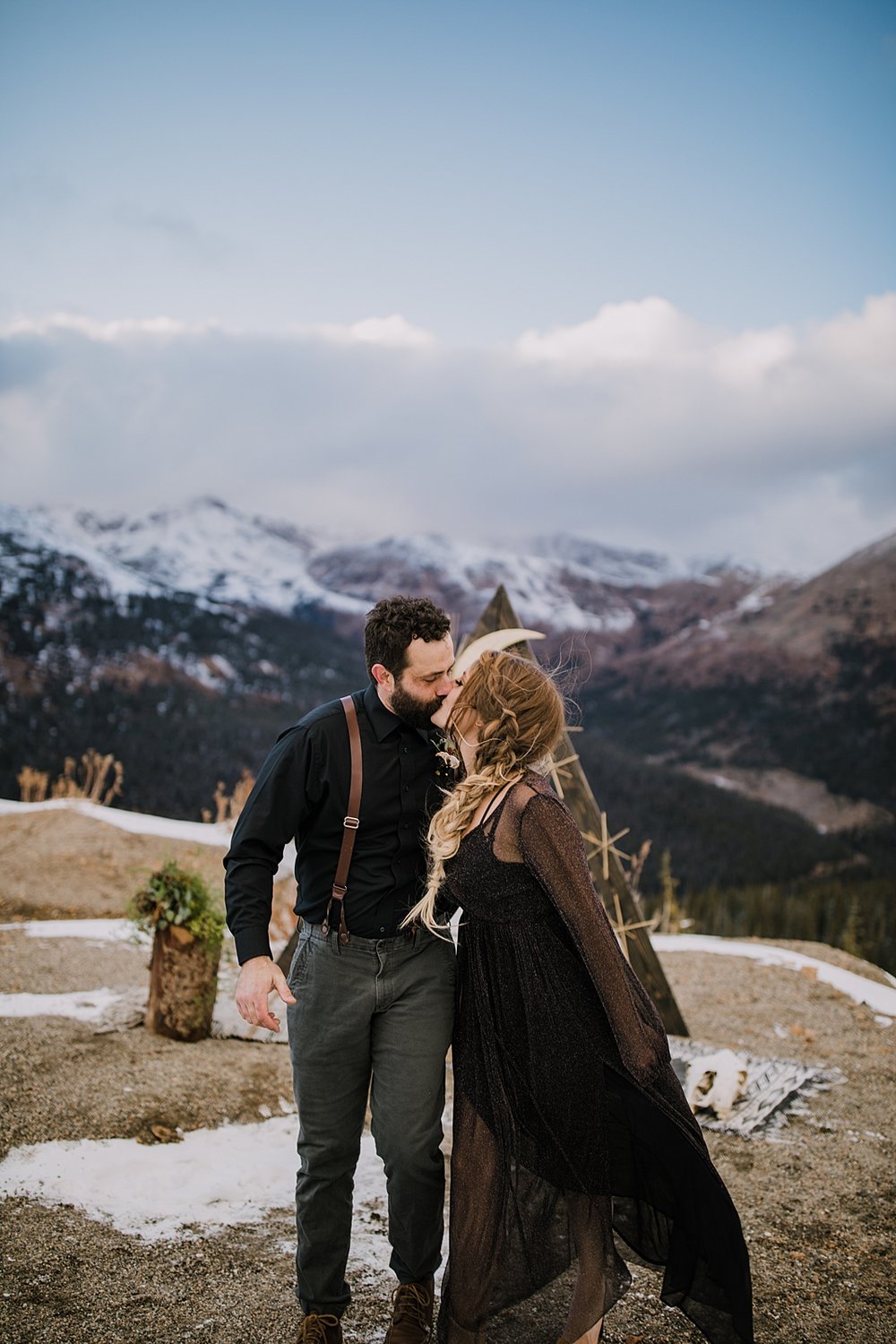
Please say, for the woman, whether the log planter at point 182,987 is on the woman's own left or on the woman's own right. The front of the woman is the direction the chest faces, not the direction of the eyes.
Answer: on the woman's own right

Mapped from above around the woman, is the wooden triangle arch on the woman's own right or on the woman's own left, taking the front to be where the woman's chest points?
on the woman's own right

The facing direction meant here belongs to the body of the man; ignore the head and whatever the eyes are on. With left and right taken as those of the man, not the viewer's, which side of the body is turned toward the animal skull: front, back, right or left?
left

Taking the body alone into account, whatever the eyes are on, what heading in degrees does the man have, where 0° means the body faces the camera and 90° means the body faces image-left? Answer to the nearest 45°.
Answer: approximately 315°

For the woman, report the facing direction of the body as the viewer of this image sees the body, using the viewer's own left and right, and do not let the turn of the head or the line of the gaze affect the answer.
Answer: facing to the left of the viewer

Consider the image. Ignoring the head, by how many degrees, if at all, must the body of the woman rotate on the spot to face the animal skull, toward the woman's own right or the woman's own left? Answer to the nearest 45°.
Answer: approximately 90° to the woman's own right

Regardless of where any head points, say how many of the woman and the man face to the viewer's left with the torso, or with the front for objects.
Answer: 1

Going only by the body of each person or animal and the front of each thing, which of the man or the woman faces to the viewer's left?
the woman

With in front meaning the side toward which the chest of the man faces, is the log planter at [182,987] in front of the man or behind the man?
behind
